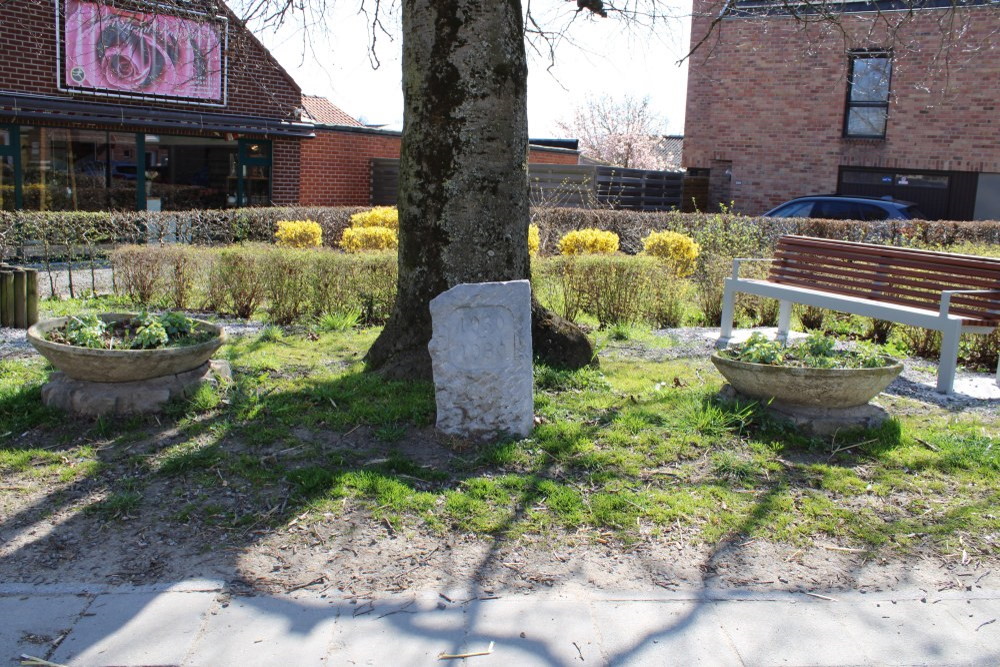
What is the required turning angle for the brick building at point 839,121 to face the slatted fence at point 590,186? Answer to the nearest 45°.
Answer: approximately 45° to its right

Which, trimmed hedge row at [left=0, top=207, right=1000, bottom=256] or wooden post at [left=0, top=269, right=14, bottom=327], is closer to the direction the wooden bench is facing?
the wooden post

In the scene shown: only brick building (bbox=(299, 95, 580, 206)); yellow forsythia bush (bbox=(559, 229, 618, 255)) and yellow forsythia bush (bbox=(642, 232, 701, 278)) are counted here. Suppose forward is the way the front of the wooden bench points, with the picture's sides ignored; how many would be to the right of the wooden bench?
3

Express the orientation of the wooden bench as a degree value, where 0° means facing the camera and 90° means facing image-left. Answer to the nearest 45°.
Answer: approximately 45°

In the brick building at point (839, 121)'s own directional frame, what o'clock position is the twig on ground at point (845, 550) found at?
The twig on ground is roughly at 12 o'clock from the brick building.

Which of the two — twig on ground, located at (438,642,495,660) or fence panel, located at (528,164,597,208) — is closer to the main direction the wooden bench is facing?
the twig on ground

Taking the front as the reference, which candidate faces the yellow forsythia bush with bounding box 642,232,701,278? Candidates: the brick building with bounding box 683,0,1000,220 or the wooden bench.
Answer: the brick building

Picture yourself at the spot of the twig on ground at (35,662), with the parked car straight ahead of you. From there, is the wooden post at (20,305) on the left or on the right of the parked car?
left

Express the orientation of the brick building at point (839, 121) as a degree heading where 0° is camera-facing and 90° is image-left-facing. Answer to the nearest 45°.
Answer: approximately 0°

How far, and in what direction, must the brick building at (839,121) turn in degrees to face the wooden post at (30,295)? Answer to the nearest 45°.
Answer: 0° — it already faces it

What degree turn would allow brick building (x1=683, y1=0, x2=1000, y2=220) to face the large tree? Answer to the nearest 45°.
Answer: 0° — it already faces it

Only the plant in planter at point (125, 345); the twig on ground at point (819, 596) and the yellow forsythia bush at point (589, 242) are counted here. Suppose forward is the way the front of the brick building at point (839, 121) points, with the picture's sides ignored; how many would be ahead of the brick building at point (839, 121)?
3
